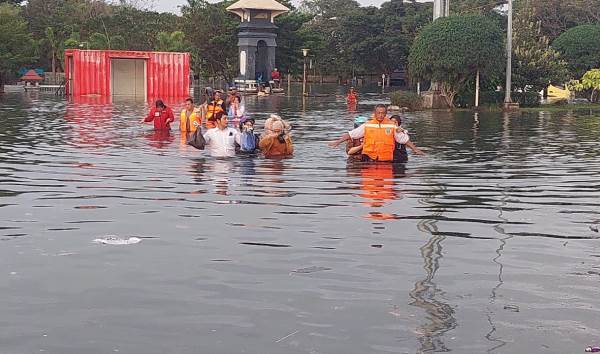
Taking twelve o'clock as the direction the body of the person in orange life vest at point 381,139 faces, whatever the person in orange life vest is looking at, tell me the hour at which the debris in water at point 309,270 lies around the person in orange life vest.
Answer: The debris in water is roughly at 12 o'clock from the person in orange life vest.

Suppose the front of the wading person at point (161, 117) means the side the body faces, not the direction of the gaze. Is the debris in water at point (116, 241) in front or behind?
in front

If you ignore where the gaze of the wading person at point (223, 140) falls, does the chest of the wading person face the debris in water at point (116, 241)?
yes

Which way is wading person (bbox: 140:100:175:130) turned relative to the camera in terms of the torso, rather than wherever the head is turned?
toward the camera

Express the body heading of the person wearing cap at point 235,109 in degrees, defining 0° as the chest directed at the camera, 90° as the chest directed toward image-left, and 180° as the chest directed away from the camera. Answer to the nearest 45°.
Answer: approximately 0°

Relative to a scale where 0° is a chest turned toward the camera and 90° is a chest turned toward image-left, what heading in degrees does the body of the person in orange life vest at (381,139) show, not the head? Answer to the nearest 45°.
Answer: approximately 0°

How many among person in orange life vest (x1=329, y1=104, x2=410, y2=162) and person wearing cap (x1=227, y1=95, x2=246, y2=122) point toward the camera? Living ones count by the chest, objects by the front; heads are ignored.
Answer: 2

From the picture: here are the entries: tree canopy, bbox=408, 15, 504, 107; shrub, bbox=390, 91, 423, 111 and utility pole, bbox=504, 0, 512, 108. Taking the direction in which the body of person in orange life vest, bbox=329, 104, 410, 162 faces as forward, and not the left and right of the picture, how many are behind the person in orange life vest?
3

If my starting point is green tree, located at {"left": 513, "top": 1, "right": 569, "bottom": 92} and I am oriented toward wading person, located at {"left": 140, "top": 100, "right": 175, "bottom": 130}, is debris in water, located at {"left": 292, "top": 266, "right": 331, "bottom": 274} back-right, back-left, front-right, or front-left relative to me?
front-left

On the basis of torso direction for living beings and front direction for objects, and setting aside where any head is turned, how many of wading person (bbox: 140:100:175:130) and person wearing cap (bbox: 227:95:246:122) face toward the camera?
2

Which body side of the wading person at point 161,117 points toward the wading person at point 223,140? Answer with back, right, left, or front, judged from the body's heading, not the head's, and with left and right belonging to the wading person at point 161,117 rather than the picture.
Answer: front

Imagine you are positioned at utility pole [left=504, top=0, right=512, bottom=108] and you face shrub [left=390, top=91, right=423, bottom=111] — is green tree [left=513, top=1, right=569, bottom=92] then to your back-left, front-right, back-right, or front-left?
back-right
